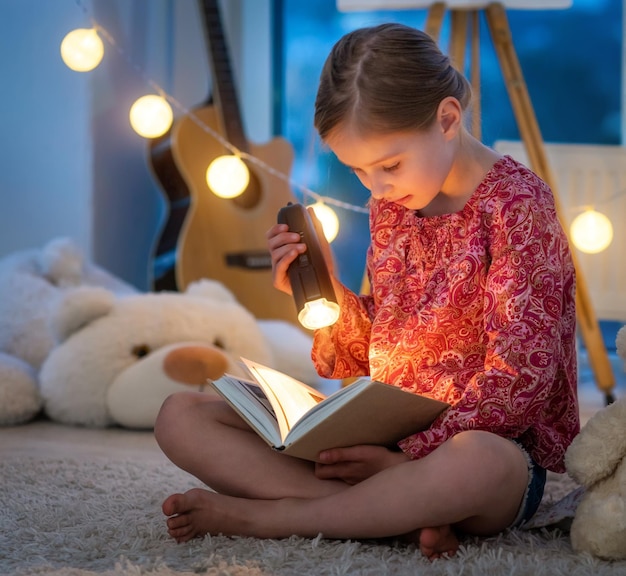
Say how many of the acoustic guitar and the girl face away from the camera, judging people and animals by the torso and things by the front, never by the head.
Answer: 0

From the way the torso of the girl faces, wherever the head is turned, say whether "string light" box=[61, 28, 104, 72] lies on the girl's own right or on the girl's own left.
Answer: on the girl's own right

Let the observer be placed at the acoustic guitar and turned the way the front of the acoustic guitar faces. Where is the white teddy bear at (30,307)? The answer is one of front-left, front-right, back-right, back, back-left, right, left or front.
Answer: right

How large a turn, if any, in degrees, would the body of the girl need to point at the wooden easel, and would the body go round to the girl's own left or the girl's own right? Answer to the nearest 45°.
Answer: approximately 135° to the girl's own right

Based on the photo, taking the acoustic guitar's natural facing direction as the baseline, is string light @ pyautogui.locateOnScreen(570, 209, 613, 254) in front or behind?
in front

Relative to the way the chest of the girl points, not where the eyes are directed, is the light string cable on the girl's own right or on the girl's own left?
on the girl's own right

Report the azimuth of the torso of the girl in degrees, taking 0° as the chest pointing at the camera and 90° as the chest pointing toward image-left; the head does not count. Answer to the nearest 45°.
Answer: approximately 45°

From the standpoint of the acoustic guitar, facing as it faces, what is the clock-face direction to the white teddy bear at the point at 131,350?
The white teddy bear is roughly at 2 o'clock from the acoustic guitar.

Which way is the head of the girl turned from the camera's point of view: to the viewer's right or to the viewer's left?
to the viewer's left

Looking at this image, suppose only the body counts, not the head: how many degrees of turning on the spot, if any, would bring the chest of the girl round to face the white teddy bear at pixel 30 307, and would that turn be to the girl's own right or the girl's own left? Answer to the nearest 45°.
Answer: approximately 90° to the girl's own right
